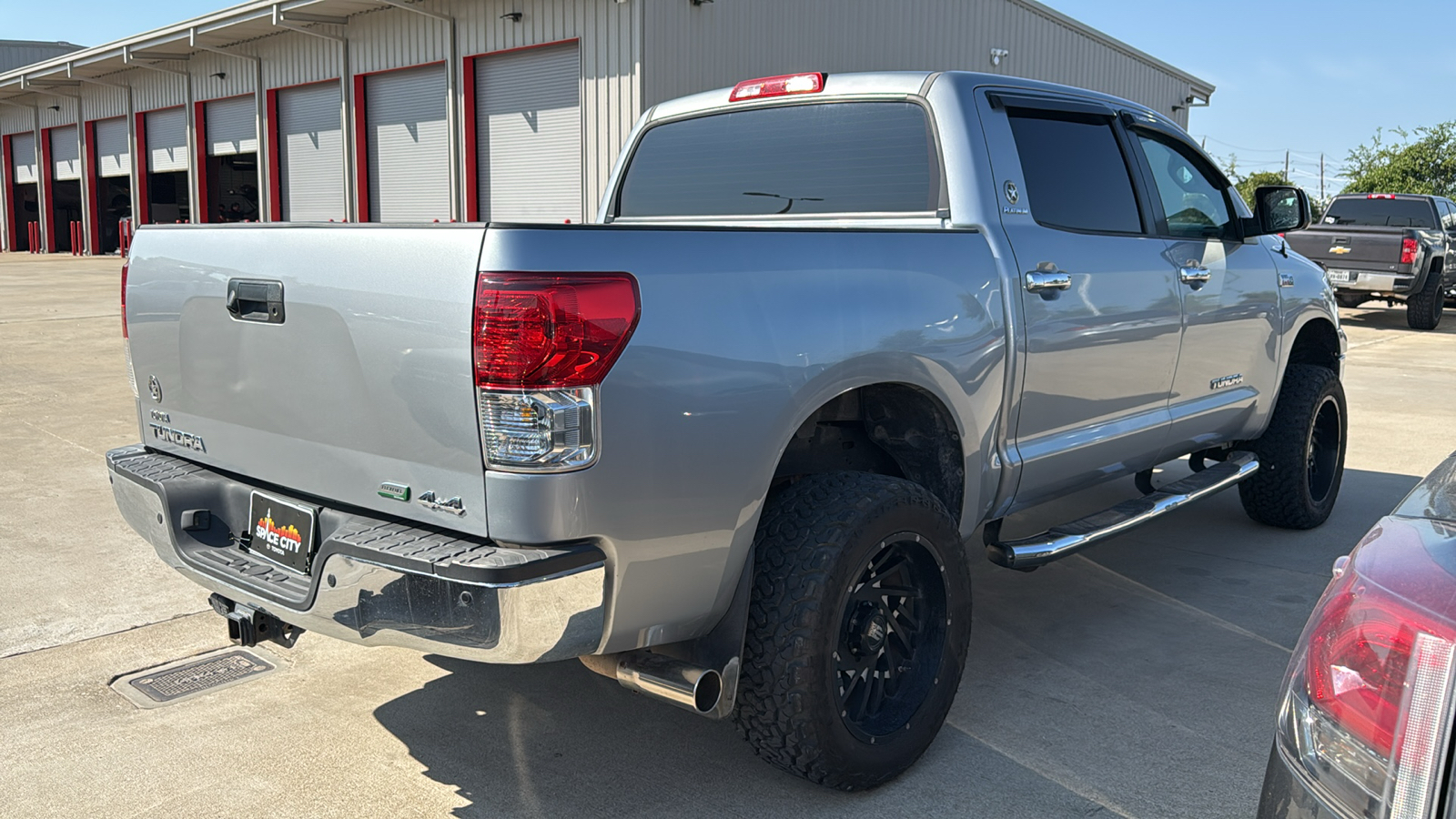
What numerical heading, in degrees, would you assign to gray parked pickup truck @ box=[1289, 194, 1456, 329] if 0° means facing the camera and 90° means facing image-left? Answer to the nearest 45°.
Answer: approximately 225°

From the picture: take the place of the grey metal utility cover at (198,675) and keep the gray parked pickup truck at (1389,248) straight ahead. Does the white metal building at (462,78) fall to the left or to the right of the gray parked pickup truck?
left

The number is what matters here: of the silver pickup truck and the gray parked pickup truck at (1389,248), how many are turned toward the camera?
0

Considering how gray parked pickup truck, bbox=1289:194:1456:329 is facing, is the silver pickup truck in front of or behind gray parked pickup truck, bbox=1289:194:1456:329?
behind

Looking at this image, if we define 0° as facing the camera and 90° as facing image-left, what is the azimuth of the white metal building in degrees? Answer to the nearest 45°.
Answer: approximately 45°

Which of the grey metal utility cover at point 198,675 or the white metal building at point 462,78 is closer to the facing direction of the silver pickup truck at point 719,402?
the white metal building

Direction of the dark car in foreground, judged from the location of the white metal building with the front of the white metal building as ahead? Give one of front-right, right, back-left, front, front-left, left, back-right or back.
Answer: front-left

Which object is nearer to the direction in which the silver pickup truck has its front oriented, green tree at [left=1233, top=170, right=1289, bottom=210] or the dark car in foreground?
the green tree
